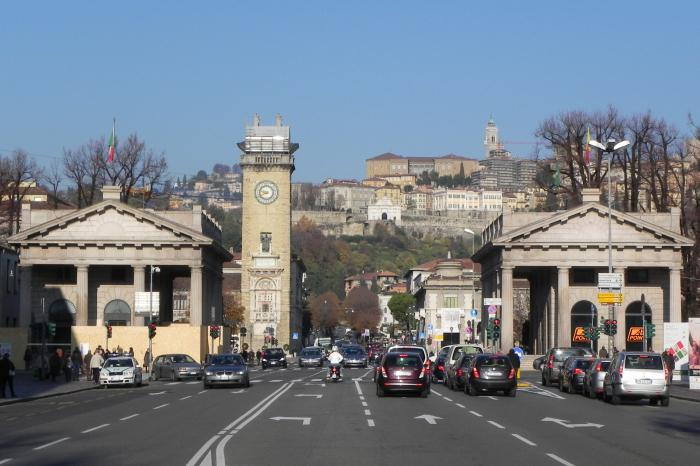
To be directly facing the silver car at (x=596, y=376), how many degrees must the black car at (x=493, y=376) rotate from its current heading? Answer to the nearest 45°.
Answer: approximately 90° to its right

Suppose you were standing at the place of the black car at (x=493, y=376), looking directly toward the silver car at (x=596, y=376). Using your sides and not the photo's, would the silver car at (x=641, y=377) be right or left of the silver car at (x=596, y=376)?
right

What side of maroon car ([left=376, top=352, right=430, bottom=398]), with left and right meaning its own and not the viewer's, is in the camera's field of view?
back

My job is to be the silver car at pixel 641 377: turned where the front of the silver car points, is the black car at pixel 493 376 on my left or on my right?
on my left

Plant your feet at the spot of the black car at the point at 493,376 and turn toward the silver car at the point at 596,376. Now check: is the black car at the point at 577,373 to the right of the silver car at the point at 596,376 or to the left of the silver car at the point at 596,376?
left

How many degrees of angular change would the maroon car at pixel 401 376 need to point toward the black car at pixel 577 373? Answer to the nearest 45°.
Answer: approximately 45° to its right

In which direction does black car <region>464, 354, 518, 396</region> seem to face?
away from the camera

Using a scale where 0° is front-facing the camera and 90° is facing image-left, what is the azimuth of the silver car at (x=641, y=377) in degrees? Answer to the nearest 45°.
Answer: approximately 180°

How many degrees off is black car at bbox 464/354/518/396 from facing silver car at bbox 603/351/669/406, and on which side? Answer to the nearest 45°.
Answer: approximately 135° to its right

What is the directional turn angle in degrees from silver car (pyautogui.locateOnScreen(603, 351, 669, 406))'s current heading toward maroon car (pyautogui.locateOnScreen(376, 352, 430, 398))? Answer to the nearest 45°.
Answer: approximately 90° to its left

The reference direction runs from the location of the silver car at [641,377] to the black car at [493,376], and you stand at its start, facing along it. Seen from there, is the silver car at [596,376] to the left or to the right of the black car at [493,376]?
right
